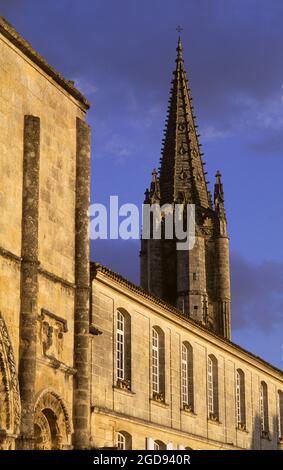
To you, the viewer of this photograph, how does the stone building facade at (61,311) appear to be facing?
facing the viewer and to the right of the viewer
